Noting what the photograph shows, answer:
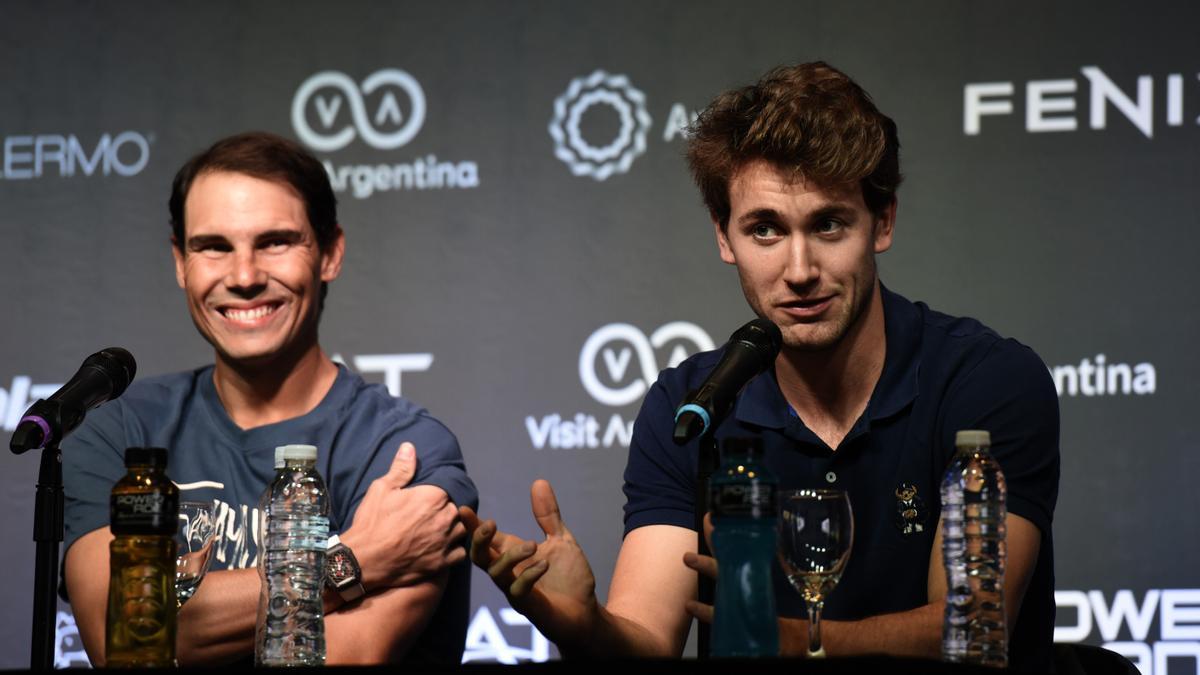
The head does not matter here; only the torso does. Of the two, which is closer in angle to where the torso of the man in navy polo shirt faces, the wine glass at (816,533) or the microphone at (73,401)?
the wine glass

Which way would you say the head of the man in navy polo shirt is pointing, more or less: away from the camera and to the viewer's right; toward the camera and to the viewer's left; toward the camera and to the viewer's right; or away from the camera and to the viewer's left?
toward the camera and to the viewer's left

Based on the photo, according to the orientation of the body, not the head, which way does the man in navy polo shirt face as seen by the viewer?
toward the camera

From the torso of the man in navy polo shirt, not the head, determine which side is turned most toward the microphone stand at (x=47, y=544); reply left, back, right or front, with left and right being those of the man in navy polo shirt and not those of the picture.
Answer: right

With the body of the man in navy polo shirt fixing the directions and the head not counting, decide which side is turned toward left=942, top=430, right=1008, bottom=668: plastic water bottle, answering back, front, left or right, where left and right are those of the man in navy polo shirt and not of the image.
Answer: front

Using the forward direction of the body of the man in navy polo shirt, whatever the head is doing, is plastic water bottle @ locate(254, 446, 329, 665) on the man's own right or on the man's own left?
on the man's own right

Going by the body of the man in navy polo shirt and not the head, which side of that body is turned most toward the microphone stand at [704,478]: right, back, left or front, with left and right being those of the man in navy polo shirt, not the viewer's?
front

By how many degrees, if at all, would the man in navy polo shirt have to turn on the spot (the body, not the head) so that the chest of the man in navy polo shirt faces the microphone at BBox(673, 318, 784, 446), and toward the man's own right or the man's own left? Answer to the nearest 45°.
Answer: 0° — they already face it

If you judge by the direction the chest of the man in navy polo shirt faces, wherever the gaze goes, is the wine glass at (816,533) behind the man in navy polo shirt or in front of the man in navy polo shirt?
in front
